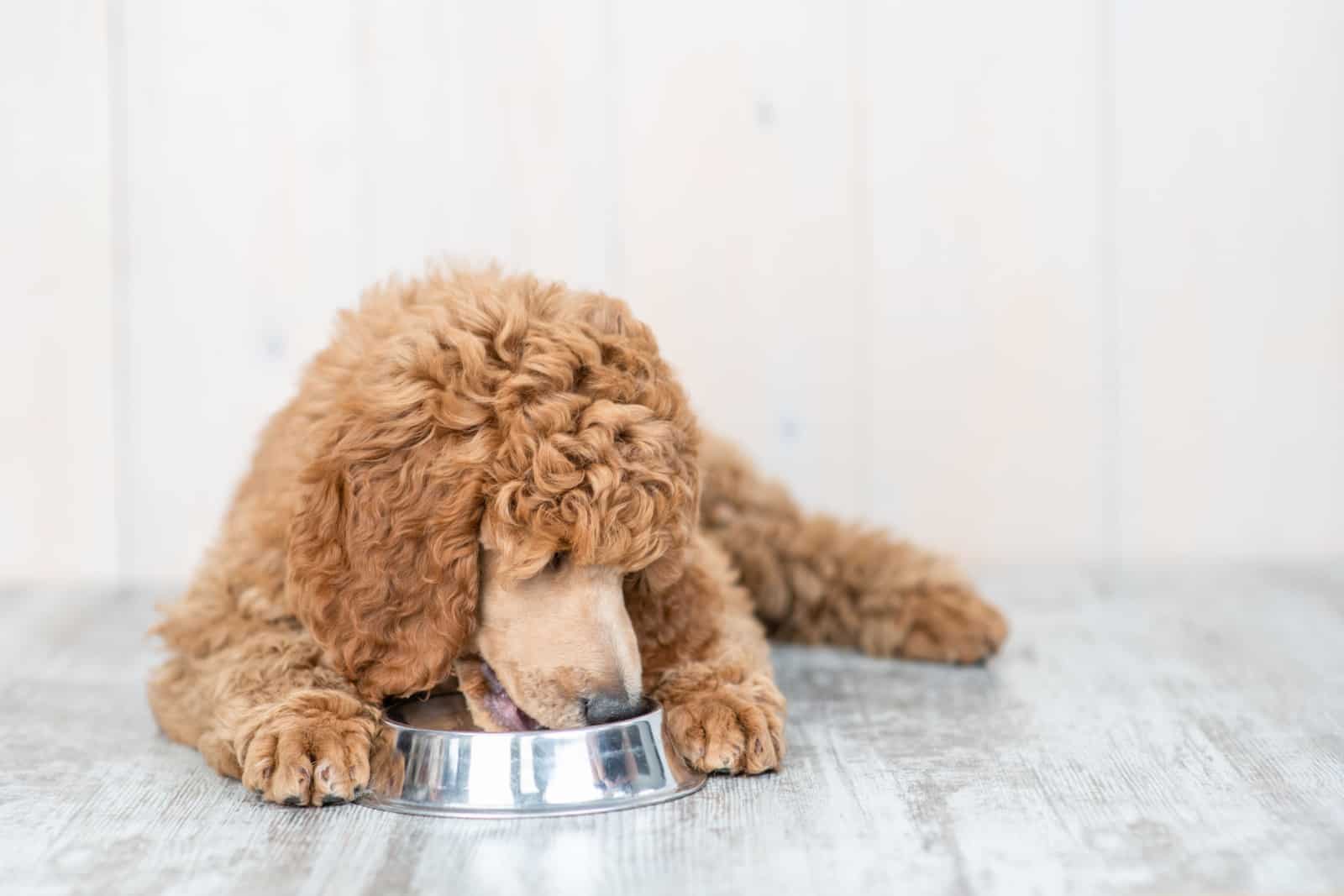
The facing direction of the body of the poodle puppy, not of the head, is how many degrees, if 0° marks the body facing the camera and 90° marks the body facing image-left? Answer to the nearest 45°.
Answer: approximately 0°
